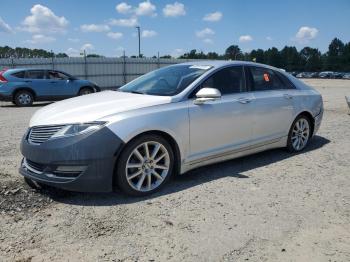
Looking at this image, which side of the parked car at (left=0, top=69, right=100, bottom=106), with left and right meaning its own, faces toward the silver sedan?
right

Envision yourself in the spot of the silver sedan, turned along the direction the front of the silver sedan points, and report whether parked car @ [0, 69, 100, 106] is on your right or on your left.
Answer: on your right

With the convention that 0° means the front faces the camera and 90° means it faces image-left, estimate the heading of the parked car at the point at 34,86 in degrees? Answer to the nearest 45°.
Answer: approximately 270°

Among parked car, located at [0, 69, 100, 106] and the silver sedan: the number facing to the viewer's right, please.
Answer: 1

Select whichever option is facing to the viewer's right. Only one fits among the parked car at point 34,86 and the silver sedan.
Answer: the parked car

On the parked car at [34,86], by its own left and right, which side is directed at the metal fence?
left

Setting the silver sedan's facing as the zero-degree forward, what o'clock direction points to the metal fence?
The metal fence is roughly at 4 o'clock from the silver sedan.

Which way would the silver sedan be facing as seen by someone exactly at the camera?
facing the viewer and to the left of the viewer
